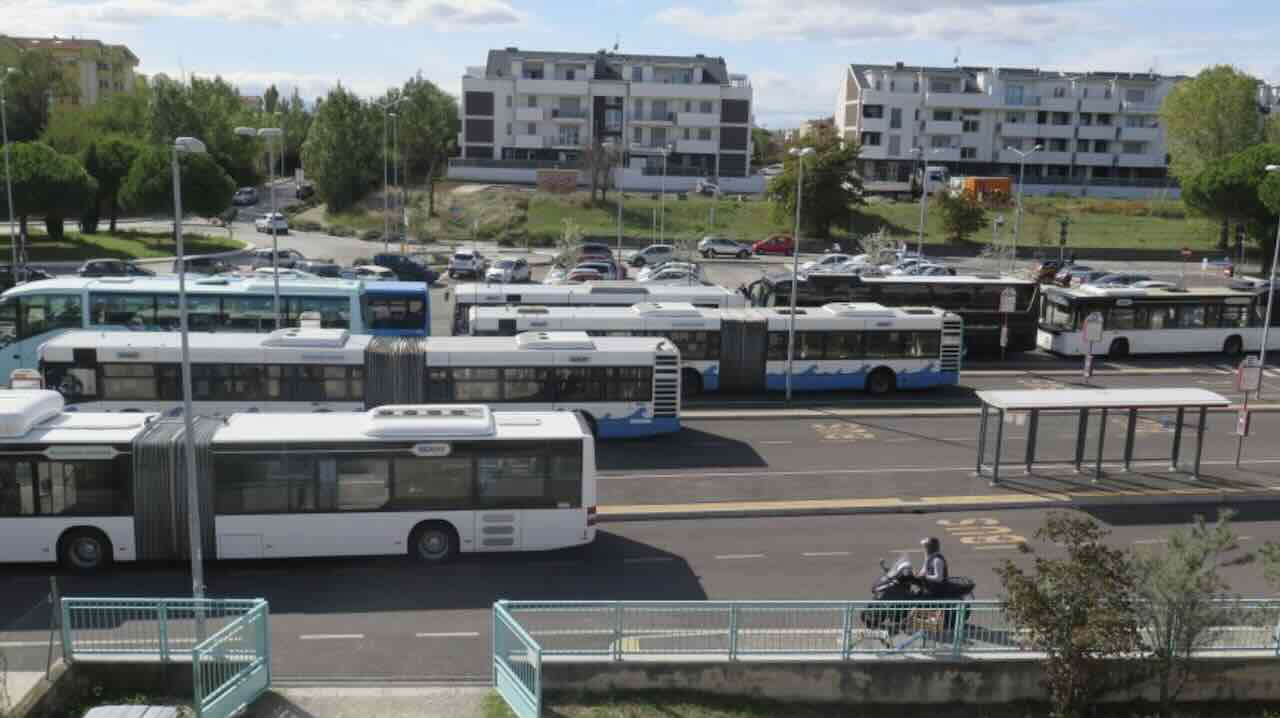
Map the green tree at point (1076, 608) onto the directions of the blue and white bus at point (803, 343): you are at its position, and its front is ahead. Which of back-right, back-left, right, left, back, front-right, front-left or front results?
left

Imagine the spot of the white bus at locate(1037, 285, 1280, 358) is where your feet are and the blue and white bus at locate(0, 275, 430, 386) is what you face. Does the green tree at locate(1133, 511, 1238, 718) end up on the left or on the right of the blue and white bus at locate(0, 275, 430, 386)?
left

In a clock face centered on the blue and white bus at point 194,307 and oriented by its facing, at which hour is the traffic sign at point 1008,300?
The traffic sign is roughly at 6 o'clock from the blue and white bus.

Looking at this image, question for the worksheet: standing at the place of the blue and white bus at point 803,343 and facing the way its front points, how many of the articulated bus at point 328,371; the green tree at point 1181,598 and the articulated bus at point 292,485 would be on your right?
0

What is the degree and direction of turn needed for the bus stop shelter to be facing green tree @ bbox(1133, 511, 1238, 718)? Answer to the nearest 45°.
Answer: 0° — it already faces it

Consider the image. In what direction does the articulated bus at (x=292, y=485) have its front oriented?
to the viewer's left

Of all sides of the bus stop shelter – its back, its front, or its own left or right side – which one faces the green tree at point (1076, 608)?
front

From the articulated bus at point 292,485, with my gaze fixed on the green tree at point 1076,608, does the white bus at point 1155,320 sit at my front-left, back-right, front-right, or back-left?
front-left

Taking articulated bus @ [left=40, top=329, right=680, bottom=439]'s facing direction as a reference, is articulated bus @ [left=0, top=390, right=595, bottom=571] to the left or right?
on its left

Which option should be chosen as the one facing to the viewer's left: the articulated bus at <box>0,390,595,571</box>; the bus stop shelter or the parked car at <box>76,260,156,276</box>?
the articulated bus

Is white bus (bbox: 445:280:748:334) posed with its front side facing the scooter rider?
no

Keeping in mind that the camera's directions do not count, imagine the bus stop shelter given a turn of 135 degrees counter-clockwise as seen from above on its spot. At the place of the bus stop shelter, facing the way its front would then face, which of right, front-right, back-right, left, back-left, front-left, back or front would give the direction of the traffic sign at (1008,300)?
front-left

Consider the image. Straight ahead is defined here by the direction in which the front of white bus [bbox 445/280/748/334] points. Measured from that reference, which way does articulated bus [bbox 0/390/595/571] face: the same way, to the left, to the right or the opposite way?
the same way

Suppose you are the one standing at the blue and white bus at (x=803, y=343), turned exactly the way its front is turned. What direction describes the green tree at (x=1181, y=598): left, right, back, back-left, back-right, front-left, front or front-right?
left

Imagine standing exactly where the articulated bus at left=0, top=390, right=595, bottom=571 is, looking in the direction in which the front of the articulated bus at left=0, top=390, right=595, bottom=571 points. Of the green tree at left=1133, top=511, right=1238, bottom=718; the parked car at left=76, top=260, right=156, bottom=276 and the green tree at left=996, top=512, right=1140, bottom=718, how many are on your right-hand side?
1

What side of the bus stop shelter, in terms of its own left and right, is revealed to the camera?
front

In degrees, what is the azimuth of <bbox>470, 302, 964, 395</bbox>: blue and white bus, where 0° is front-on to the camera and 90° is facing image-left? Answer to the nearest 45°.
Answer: approximately 90°

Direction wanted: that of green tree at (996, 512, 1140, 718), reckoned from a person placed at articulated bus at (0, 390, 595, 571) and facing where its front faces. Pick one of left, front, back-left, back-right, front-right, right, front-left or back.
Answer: back-left
